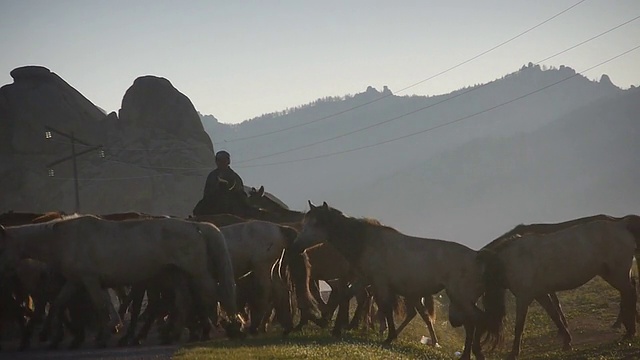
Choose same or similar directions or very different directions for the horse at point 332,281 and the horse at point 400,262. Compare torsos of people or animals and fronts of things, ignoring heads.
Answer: same or similar directions

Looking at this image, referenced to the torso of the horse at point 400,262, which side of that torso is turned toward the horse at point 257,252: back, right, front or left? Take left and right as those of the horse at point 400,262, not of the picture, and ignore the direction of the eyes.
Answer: front

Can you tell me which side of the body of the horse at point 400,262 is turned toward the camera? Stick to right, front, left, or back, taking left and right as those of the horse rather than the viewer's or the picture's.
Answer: left

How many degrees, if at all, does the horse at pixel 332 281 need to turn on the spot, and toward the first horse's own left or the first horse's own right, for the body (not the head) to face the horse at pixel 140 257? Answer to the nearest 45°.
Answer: approximately 45° to the first horse's own left
